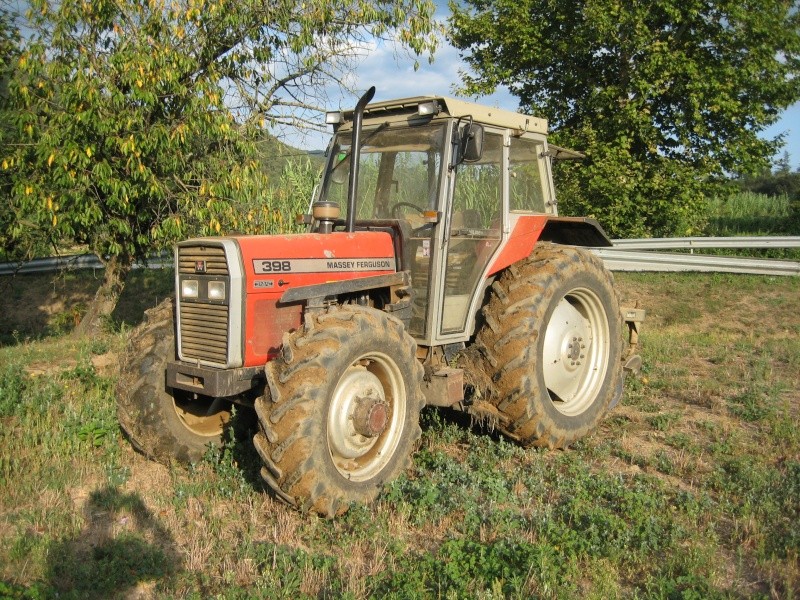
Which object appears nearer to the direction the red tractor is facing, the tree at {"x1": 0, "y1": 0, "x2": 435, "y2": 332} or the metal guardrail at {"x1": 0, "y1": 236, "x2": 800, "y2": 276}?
the tree

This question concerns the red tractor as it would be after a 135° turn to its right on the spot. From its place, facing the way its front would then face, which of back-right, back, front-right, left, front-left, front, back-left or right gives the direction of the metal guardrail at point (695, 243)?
front-right

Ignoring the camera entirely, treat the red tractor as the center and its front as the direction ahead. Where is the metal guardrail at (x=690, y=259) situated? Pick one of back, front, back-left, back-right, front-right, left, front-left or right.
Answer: back

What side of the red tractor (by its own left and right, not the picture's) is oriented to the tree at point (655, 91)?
back

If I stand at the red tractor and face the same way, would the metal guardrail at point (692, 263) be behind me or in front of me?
behind

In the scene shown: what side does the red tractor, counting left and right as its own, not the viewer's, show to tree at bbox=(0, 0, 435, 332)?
right

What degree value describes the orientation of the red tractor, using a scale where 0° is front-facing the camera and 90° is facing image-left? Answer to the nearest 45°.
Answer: approximately 45°
